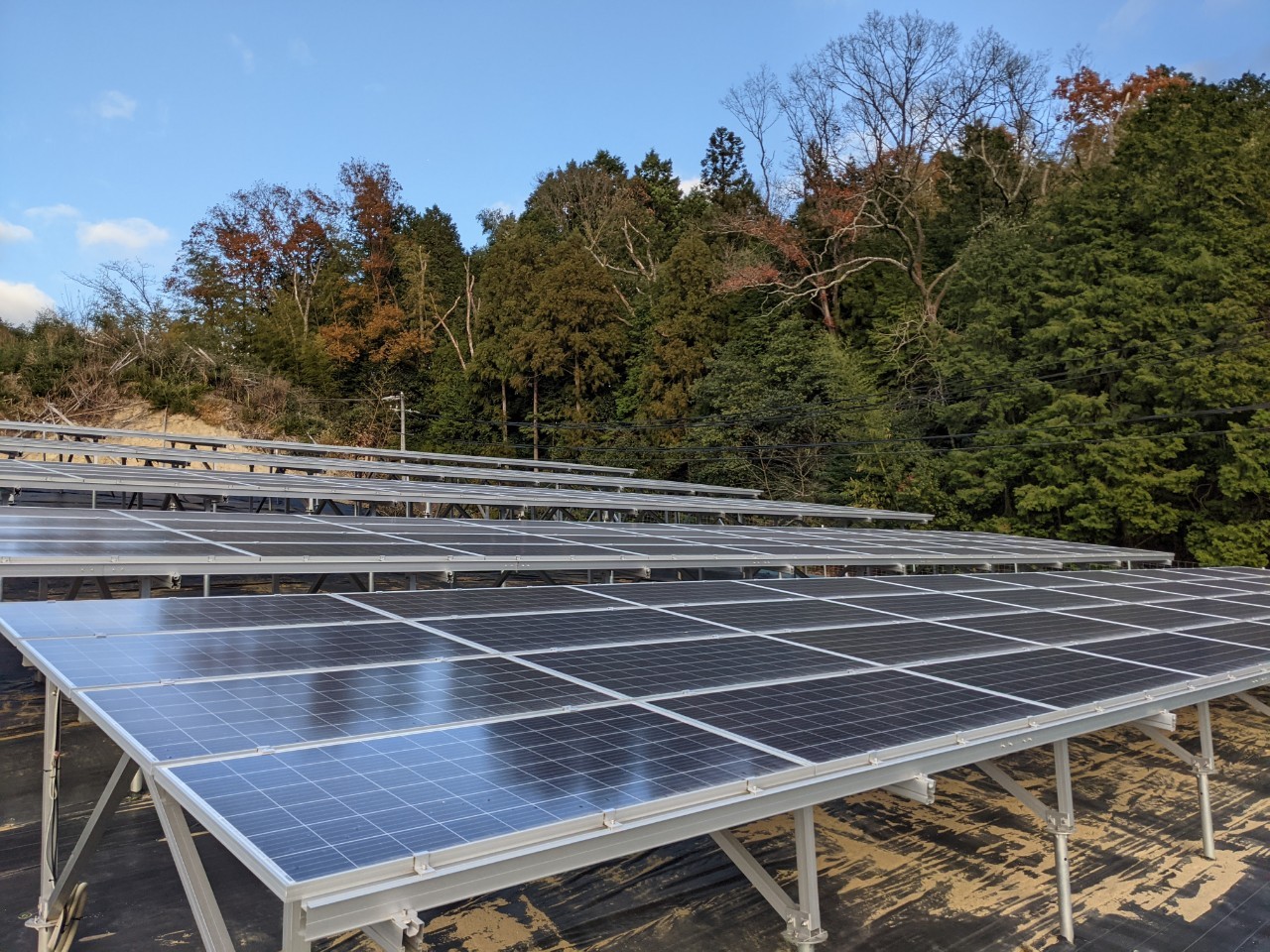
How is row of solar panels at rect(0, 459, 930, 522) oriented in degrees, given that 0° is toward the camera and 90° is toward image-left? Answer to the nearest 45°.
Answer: approximately 315°

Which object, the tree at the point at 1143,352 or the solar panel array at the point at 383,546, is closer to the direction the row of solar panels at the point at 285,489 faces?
the solar panel array

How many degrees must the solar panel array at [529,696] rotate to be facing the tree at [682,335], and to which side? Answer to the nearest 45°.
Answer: approximately 135° to its left

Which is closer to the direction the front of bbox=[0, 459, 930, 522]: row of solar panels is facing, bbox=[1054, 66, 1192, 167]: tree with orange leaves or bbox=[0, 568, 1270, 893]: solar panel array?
the solar panel array

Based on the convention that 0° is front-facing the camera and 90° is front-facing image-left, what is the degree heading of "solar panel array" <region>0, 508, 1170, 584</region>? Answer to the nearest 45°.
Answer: approximately 315°

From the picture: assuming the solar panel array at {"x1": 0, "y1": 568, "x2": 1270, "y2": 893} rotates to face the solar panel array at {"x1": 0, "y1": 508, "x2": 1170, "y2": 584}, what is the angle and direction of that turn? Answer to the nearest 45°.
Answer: approximately 180°
